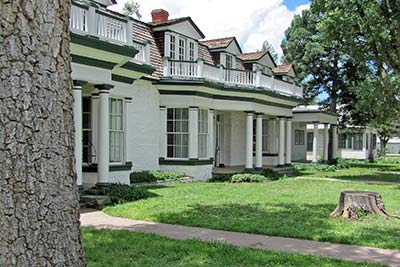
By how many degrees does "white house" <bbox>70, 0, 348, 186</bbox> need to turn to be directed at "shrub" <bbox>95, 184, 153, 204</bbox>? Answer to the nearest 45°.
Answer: approximately 45° to its right

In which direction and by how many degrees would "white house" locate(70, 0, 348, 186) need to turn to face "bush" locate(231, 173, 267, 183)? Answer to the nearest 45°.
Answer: approximately 45° to its left

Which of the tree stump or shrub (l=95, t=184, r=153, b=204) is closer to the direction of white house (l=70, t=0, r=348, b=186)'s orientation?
the tree stump

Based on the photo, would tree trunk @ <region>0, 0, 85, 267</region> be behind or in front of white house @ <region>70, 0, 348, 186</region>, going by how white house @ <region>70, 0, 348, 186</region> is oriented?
in front

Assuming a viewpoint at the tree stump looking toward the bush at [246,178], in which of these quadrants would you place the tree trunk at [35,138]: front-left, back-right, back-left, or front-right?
back-left

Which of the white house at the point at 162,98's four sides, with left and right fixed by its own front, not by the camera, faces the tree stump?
front

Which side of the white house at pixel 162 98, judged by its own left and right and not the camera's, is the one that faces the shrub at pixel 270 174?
left

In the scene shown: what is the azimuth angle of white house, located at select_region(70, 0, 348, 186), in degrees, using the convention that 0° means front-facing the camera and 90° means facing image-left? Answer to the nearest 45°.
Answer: approximately 315°
